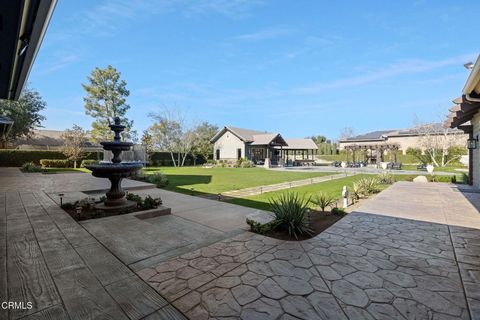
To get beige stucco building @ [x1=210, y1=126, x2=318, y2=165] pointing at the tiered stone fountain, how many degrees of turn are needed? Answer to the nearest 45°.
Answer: approximately 45° to its right

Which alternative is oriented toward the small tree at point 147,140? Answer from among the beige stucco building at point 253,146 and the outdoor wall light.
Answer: the outdoor wall light

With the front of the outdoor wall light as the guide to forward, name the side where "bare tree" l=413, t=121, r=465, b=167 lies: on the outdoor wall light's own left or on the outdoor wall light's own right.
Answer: on the outdoor wall light's own right

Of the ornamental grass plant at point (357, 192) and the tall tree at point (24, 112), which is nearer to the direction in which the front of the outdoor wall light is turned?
the tall tree

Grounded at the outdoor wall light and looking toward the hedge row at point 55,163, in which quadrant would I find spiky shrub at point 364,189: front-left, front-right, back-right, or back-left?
front-left

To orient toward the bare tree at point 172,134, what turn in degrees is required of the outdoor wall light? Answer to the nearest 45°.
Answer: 0° — it already faces it

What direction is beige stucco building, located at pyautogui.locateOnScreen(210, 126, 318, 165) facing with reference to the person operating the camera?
facing the viewer and to the right of the viewer

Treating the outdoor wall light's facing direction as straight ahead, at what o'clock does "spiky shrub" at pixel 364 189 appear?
The spiky shrub is roughly at 10 o'clock from the outdoor wall light.

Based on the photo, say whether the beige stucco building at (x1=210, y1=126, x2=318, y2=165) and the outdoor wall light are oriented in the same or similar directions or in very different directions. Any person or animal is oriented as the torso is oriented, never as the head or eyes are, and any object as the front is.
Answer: very different directions

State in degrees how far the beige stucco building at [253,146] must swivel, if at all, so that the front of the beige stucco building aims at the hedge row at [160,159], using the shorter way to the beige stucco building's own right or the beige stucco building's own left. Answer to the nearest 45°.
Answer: approximately 135° to the beige stucco building's own right

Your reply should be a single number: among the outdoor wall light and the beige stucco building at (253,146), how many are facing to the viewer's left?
1

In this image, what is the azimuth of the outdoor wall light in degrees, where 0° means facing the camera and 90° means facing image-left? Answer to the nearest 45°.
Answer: approximately 90°

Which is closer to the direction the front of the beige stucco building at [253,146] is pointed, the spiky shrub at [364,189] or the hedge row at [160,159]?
the spiky shrub

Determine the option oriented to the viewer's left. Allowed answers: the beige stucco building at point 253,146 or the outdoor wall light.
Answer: the outdoor wall light
